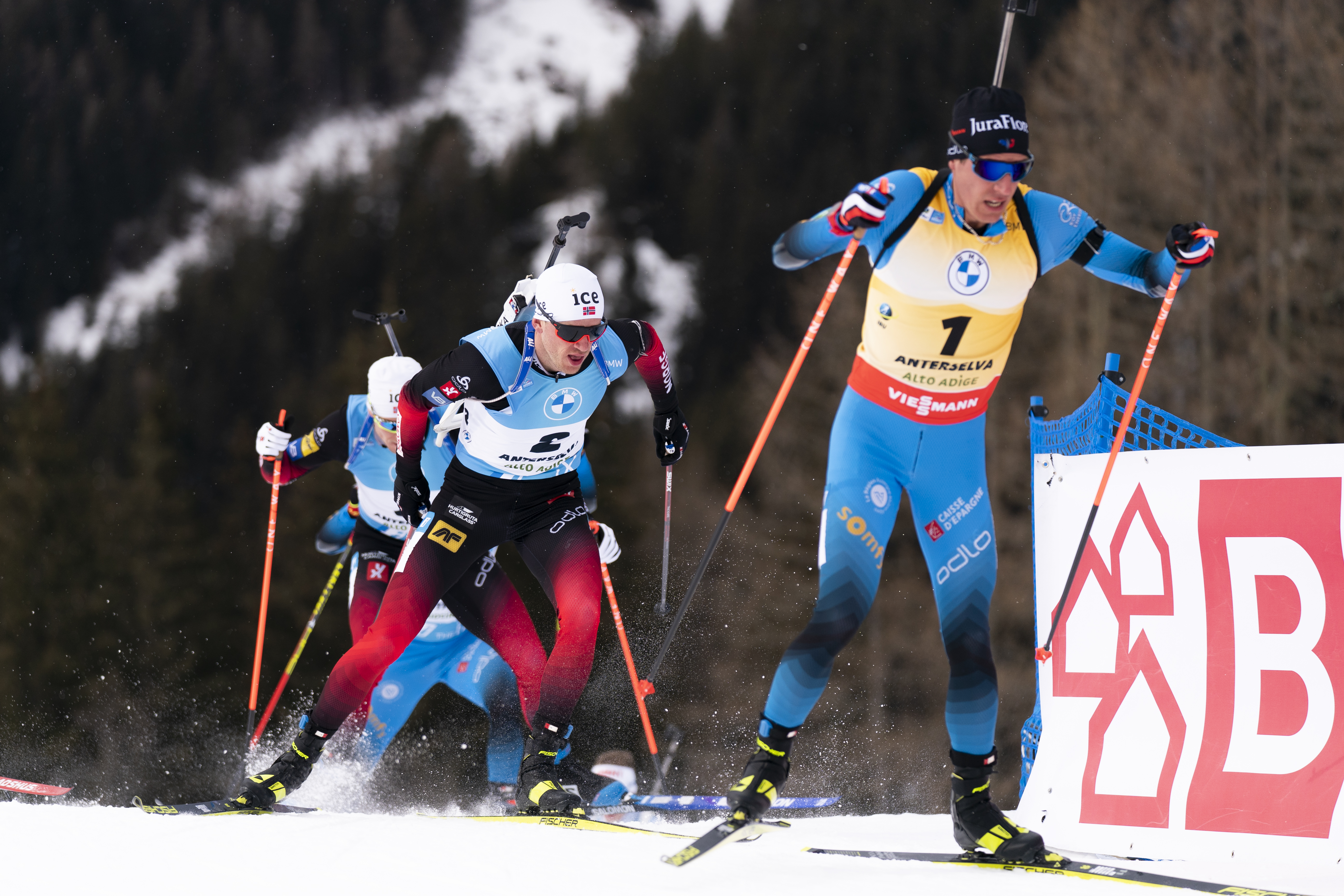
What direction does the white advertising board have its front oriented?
toward the camera

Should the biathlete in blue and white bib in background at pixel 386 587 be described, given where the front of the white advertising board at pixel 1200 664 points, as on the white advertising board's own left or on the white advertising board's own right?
on the white advertising board's own right

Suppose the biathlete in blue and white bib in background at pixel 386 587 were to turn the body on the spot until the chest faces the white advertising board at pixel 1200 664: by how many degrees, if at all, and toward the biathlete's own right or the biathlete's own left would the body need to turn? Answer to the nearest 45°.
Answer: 0° — they already face it

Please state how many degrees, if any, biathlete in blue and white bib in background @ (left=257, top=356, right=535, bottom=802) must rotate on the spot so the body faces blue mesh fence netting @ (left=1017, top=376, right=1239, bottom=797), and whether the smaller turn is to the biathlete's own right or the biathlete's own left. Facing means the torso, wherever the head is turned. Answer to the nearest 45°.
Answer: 0° — they already face it

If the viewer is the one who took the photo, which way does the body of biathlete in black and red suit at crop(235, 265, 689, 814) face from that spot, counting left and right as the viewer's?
facing the viewer and to the right of the viewer

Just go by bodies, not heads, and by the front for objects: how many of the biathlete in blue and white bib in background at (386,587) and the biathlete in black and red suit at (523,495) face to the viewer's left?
0

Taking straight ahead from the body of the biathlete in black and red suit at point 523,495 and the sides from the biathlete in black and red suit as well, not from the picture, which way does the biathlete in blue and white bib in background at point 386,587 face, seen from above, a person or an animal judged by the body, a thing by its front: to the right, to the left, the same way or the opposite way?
the same way

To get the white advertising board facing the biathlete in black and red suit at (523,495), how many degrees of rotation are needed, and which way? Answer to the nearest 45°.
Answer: approximately 90° to its right

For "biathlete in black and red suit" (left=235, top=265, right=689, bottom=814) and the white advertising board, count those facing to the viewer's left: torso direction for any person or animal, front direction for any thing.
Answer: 0
